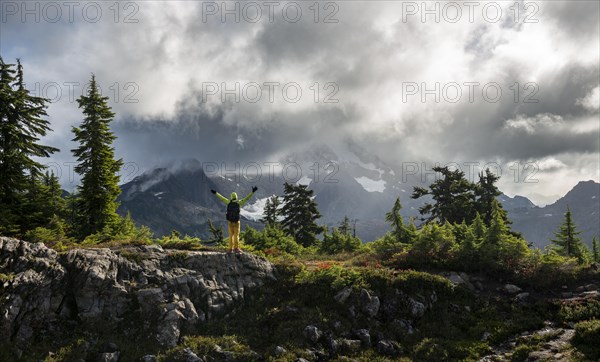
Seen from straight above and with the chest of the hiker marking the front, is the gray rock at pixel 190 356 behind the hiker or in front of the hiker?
behind

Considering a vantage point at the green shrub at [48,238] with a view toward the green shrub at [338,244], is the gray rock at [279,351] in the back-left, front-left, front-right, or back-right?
front-right

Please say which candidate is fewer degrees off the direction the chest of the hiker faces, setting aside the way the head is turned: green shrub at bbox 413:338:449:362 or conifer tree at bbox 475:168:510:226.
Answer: the conifer tree

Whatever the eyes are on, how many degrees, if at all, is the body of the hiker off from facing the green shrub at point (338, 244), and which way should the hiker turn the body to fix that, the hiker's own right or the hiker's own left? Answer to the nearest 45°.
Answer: approximately 45° to the hiker's own right

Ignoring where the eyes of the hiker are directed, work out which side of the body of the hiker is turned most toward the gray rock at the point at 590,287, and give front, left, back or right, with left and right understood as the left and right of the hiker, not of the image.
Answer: right

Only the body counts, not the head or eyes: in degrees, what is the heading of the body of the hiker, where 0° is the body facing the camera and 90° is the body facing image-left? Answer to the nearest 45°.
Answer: approximately 180°

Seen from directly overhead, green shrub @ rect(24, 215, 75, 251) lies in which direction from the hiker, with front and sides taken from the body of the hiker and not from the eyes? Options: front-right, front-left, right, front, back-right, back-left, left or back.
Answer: left

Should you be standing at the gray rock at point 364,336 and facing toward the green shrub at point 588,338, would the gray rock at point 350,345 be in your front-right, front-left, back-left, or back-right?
back-right

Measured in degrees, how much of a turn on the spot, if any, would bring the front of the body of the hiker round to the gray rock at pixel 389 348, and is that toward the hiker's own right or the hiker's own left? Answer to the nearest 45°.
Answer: approximately 135° to the hiker's own right

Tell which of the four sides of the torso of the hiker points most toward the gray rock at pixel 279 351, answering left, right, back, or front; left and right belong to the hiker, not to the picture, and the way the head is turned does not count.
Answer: back

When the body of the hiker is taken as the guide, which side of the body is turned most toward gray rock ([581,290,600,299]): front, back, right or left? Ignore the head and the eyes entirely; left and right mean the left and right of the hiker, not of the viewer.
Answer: right

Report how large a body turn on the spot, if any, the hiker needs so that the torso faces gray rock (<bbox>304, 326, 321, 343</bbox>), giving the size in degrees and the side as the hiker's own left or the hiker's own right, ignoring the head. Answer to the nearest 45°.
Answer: approximately 135° to the hiker's own right

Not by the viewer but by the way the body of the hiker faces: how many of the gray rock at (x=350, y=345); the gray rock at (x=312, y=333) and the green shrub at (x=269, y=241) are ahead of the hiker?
1

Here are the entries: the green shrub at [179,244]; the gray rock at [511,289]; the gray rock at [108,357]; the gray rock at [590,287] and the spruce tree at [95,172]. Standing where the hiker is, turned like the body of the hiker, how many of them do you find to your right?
2

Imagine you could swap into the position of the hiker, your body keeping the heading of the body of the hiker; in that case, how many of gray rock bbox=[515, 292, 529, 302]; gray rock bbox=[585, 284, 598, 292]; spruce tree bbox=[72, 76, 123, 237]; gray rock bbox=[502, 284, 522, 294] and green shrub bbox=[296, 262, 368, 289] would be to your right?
4
